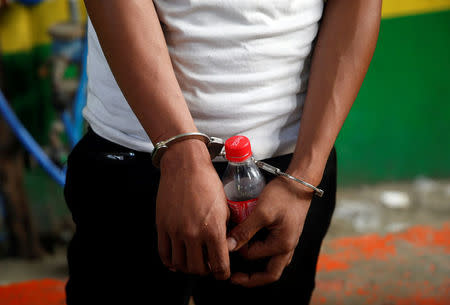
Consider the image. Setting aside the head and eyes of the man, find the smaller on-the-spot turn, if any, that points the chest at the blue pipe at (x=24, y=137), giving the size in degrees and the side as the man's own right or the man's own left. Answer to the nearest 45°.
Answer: approximately 135° to the man's own right

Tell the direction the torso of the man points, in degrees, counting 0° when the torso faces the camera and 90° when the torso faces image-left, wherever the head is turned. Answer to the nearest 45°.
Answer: approximately 0°

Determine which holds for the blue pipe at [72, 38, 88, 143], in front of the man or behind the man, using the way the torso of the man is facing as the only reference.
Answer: behind
